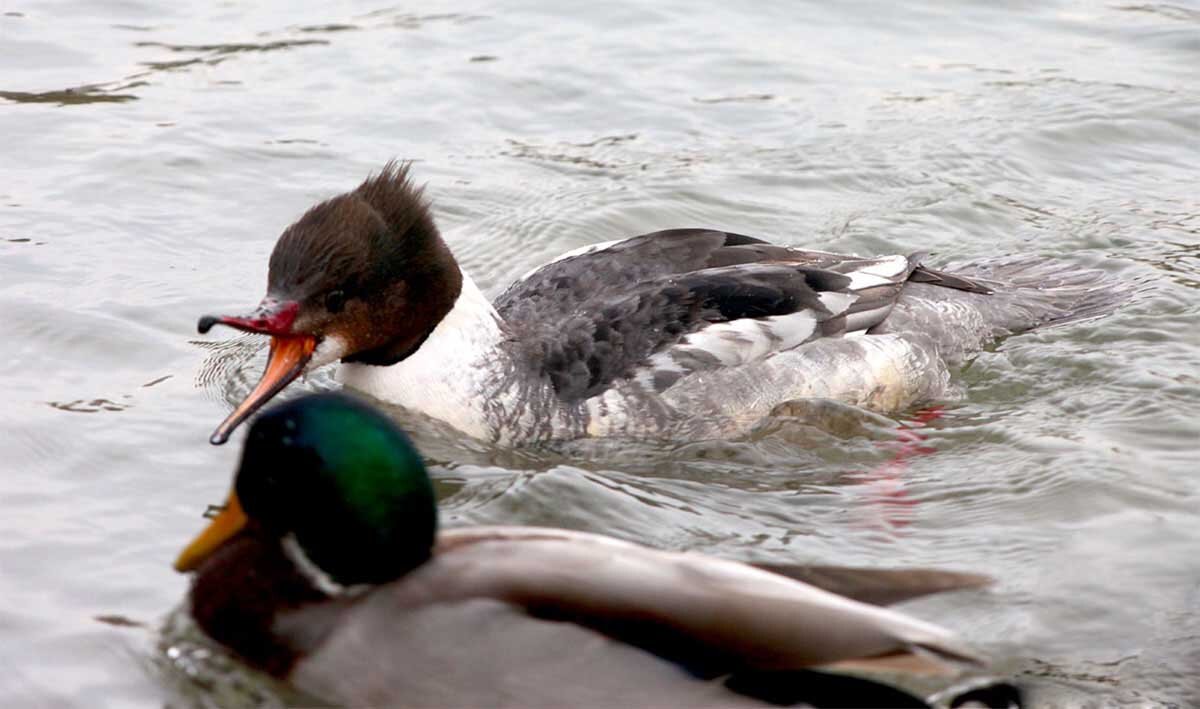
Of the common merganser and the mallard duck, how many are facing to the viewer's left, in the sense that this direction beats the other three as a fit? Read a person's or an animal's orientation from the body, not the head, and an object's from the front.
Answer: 2

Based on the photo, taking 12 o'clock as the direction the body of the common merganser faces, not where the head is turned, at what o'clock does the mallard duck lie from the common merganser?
The mallard duck is roughly at 9 o'clock from the common merganser.

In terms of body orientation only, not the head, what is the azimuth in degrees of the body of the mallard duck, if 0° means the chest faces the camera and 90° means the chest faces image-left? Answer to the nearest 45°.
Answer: approximately 90°

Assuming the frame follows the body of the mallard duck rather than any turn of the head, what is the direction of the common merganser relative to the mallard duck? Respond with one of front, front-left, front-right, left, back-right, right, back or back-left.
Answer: right

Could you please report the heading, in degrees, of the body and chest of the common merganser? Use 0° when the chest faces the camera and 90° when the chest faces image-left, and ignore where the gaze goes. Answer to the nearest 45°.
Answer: approximately 90°
